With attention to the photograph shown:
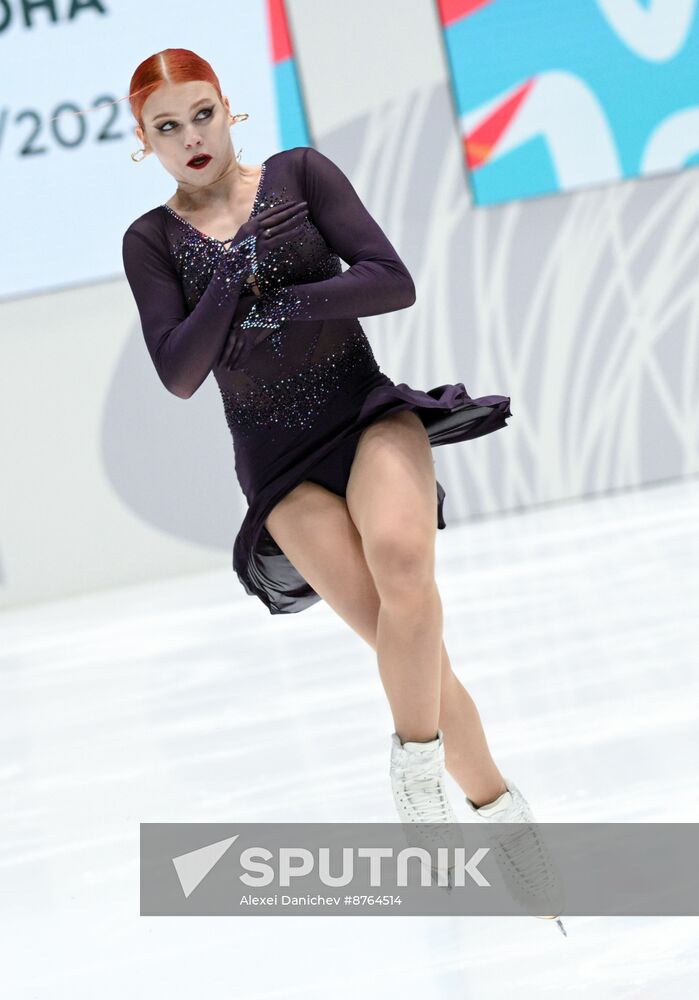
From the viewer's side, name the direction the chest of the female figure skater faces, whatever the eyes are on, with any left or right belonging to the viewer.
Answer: facing the viewer
